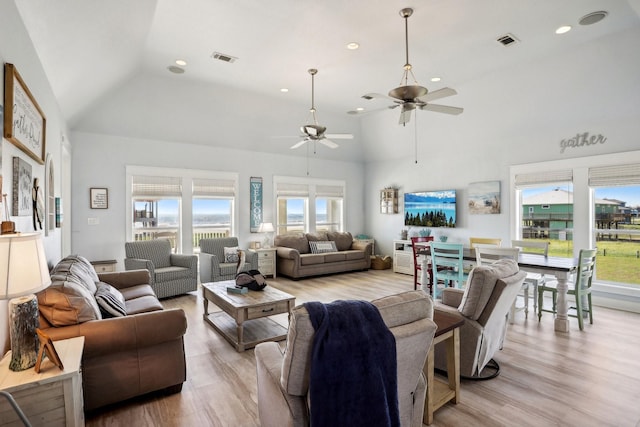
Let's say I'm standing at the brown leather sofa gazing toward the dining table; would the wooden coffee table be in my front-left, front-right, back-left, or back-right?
front-left

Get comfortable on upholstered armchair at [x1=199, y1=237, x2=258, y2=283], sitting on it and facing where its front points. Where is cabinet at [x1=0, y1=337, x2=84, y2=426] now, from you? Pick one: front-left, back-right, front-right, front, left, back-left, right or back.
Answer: front-right

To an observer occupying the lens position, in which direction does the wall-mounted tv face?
facing the viewer and to the left of the viewer

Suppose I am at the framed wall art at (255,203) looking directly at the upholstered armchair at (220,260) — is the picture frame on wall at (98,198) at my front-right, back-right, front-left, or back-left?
front-right

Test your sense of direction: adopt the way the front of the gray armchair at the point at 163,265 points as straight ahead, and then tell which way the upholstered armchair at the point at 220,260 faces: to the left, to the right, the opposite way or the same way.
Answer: the same way

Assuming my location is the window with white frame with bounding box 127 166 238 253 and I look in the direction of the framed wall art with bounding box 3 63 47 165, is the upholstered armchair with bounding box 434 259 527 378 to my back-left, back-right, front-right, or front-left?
front-left

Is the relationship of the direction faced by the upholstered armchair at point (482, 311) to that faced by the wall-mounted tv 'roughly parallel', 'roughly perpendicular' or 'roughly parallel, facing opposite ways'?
roughly perpendicular

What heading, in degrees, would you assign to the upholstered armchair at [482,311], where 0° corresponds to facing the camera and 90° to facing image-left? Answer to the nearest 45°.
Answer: approximately 135°

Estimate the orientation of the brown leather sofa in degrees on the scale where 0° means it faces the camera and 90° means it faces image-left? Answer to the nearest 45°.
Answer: approximately 270°

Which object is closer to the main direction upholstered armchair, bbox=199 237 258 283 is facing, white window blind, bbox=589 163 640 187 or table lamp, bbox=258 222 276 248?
the white window blind

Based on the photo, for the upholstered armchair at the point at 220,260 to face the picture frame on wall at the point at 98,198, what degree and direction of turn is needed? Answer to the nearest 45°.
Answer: approximately 135° to its right

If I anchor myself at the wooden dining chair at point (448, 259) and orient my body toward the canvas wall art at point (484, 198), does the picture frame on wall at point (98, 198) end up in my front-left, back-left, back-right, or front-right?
back-left

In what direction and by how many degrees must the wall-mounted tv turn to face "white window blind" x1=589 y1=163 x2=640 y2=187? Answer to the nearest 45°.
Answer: approximately 90° to its left

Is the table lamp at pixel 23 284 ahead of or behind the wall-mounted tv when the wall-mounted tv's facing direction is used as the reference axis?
ahead

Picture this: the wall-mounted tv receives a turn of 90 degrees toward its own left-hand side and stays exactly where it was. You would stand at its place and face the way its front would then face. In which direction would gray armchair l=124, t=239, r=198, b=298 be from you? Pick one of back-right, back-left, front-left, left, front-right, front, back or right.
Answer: right

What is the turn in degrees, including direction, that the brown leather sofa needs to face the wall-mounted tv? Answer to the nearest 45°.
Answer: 0° — it already faces it
